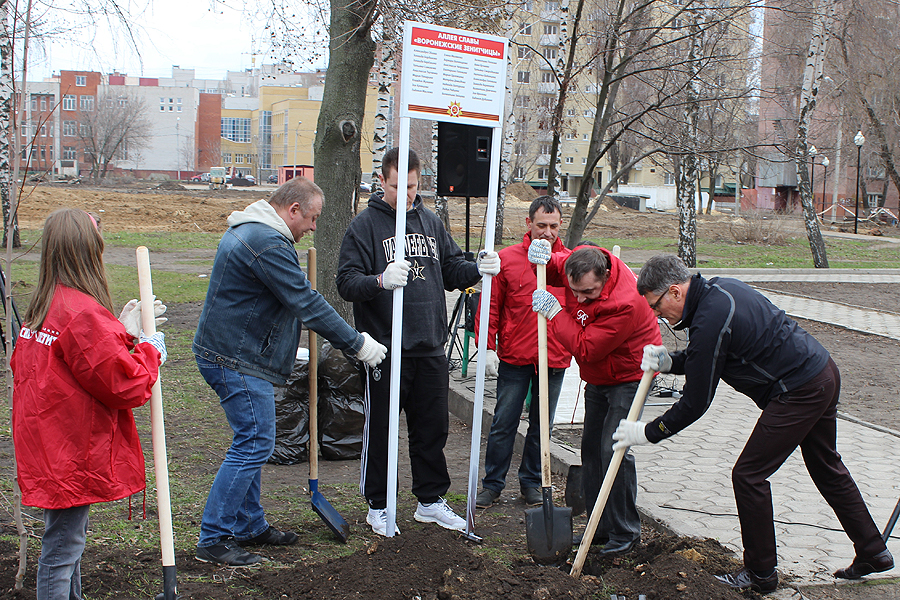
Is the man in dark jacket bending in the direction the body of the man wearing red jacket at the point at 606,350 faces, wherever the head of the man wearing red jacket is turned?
no

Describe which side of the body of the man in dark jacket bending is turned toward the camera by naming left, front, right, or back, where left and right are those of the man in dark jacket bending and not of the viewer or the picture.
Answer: left

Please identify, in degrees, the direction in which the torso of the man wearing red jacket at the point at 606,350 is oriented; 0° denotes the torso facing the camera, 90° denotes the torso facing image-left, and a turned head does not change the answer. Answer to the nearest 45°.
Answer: approximately 45°

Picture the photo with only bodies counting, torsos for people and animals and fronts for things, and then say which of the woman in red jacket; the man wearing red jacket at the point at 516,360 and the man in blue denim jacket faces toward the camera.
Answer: the man wearing red jacket

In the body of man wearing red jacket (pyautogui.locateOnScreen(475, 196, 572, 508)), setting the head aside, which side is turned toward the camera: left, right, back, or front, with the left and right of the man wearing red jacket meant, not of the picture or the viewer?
front

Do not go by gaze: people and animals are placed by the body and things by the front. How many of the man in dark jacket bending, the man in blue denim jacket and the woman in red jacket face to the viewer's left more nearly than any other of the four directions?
1

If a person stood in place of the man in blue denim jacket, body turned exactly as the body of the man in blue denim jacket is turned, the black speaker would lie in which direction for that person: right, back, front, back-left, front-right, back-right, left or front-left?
front-left

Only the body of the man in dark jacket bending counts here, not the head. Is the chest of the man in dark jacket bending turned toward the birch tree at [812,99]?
no

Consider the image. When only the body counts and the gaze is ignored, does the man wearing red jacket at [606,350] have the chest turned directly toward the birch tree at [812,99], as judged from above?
no

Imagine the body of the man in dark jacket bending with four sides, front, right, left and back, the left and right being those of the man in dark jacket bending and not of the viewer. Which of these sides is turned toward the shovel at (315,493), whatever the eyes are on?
front

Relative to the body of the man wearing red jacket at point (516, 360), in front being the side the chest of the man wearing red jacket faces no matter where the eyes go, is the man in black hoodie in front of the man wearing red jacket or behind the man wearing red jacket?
in front

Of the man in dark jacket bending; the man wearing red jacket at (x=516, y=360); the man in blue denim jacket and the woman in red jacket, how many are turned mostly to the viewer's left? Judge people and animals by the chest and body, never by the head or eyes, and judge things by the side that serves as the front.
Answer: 1

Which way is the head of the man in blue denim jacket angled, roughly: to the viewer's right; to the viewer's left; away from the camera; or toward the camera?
to the viewer's right

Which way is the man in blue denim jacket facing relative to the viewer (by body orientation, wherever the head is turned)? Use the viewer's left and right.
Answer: facing to the right of the viewer

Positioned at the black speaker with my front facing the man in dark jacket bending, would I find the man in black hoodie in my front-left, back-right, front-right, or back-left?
front-right
